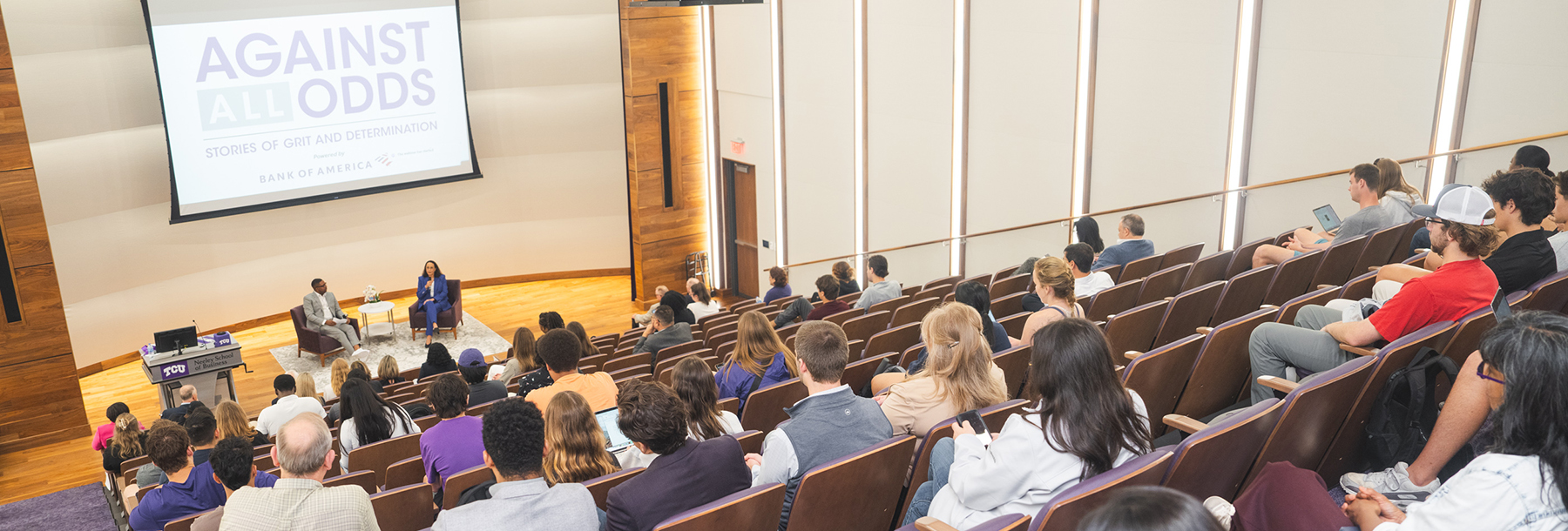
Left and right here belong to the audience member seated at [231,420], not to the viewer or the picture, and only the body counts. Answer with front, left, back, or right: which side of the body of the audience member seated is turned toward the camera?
back

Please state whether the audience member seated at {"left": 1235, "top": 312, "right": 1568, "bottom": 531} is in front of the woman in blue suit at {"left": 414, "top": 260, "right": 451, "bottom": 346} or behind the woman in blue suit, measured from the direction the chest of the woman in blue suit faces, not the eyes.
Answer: in front

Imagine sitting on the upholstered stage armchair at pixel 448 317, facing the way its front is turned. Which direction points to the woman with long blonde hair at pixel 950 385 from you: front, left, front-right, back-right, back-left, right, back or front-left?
front-left

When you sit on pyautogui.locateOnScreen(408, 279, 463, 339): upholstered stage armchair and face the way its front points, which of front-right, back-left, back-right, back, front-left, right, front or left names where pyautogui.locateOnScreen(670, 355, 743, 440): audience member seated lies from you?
front-left

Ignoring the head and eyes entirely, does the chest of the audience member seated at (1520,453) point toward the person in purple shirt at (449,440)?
yes

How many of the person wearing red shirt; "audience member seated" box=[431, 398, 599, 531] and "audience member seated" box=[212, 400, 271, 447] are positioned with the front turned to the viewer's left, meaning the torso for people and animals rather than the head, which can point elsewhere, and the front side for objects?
1

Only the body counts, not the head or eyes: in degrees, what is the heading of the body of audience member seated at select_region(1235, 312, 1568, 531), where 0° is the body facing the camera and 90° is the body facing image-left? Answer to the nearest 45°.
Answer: approximately 90°

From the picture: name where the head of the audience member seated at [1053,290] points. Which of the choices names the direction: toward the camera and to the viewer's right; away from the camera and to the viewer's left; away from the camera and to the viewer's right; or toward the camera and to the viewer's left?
away from the camera and to the viewer's left

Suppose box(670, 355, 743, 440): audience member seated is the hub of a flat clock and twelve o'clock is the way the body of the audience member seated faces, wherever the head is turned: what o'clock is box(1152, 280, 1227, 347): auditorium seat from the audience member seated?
The auditorium seat is roughly at 4 o'clock from the audience member seated.

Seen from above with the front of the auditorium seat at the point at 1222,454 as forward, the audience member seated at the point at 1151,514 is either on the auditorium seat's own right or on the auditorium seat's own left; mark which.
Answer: on the auditorium seat's own left

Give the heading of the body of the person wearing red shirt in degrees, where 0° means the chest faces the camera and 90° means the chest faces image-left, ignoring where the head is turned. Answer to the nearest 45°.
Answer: approximately 90°

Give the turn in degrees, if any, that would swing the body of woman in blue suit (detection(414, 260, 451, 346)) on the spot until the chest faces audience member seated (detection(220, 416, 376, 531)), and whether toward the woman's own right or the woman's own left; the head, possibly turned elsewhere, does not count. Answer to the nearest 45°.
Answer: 0° — they already face them

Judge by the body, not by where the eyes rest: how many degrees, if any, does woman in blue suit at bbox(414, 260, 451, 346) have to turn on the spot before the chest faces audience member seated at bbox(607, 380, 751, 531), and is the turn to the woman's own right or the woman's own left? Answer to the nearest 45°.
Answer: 0° — they already face them

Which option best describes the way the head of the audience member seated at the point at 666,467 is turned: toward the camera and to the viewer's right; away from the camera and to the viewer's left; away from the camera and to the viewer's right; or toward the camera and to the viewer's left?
away from the camera and to the viewer's left

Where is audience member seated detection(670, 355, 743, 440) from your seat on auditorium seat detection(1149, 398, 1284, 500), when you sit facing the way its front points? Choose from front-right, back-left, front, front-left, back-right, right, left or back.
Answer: front-left

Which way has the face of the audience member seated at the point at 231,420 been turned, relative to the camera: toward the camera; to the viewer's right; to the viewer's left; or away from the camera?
away from the camera
